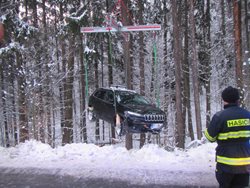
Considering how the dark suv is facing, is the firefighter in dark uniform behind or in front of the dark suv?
in front

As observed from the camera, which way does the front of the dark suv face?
facing the viewer and to the right of the viewer

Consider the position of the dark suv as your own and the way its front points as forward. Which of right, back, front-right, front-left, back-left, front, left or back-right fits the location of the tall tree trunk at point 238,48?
left

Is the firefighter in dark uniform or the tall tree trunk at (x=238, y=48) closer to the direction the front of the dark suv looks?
the firefighter in dark uniform
